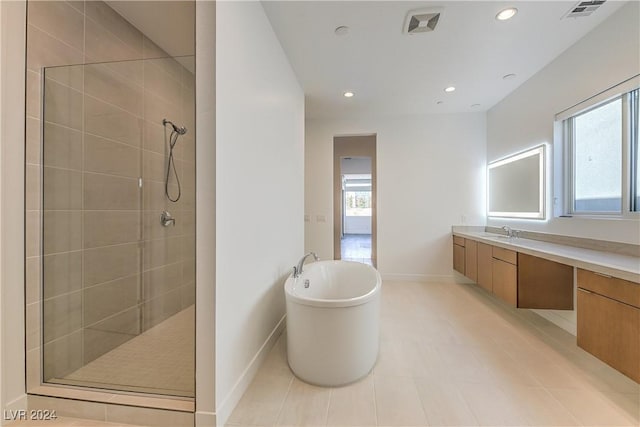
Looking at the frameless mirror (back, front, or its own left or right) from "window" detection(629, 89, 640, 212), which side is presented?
left

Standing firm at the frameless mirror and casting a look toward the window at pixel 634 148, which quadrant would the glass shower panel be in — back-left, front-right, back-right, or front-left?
front-right

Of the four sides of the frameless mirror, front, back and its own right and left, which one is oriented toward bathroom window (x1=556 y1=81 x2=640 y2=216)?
left

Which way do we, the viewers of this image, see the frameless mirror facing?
facing the viewer and to the left of the viewer

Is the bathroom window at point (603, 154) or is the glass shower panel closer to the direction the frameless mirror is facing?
the glass shower panel

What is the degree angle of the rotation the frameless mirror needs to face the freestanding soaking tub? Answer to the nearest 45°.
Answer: approximately 45° to its left

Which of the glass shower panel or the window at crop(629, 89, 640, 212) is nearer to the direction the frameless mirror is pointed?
the glass shower panel

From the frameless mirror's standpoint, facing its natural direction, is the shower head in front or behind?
in front

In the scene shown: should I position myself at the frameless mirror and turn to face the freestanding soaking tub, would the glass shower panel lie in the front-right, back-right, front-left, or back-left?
front-right

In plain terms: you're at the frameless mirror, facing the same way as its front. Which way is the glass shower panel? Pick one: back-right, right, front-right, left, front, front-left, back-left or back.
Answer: front
